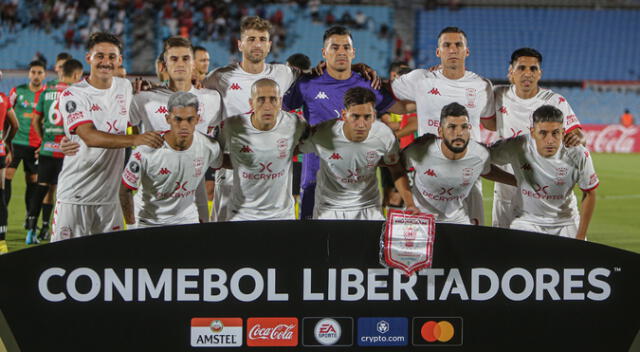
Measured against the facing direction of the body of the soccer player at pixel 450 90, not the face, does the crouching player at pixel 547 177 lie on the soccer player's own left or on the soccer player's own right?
on the soccer player's own left

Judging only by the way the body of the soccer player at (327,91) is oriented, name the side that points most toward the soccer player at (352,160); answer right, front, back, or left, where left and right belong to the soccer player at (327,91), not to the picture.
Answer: front

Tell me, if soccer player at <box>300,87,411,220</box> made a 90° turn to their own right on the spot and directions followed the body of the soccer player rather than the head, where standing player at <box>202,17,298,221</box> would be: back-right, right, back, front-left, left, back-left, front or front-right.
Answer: front-right

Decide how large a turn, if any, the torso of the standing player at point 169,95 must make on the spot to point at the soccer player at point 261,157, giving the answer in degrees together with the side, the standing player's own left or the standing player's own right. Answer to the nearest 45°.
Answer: approximately 45° to the standing player's own left

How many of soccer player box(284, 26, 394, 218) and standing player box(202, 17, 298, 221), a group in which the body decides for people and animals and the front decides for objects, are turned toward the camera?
2

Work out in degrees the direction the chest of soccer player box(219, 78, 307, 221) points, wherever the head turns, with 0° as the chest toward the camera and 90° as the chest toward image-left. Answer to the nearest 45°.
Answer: approximately 0°

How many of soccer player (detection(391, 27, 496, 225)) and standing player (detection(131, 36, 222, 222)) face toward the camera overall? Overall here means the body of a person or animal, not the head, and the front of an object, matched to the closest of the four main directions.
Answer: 2

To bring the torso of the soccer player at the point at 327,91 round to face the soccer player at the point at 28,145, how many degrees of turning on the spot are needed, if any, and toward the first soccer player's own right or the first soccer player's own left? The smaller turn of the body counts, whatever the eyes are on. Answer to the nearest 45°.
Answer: approximately 135° to the first soccer player's own right

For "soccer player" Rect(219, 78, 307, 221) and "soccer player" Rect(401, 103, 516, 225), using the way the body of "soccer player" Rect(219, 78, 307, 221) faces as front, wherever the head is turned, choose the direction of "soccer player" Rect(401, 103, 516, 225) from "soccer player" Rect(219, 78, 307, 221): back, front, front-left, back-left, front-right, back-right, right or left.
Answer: left
